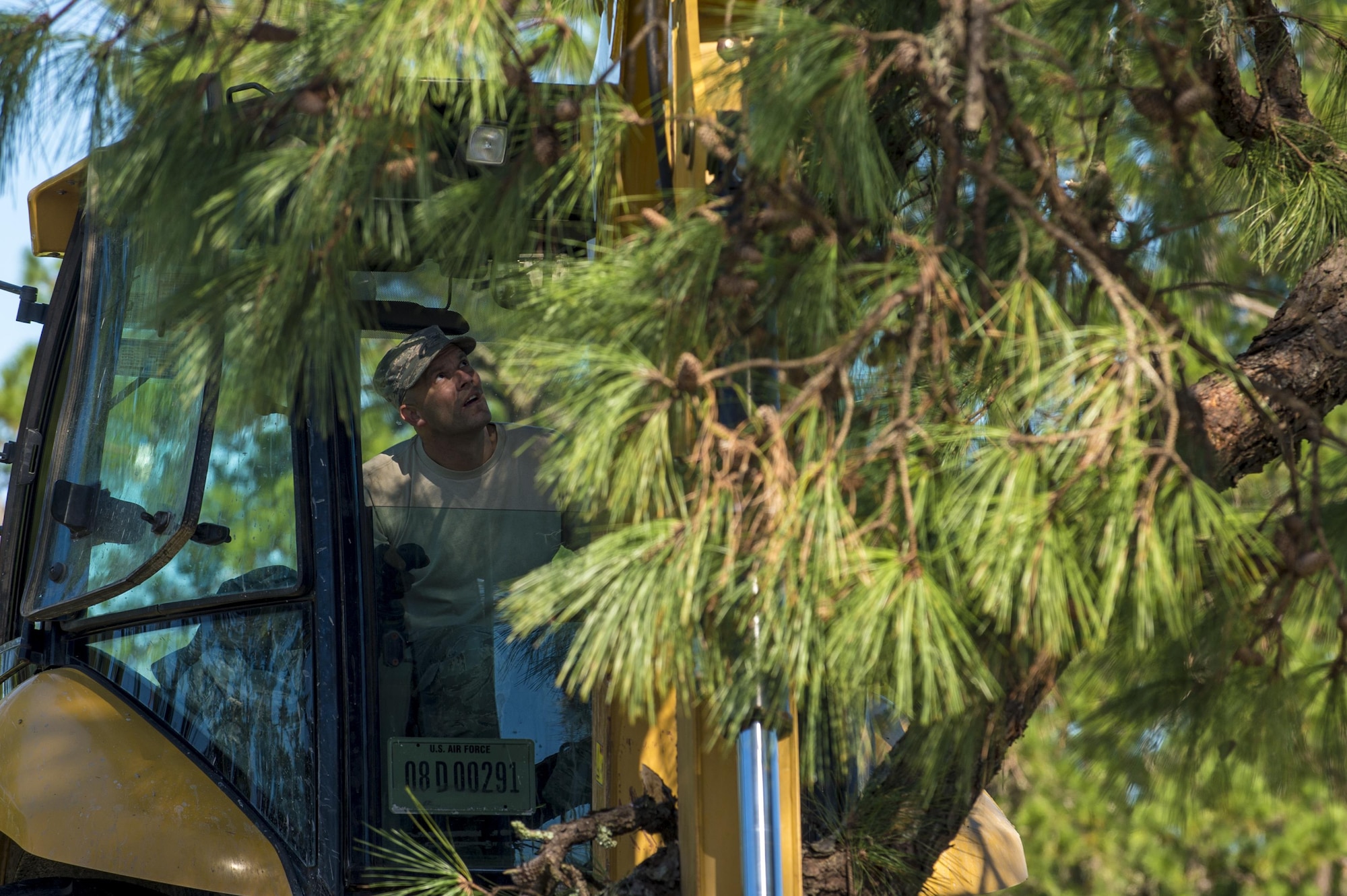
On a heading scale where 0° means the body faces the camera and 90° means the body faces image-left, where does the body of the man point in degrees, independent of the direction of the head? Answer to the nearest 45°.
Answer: approximately 315°

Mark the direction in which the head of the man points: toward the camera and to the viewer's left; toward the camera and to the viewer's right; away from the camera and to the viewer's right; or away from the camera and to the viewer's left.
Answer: toward the camera and to the viewer's right
